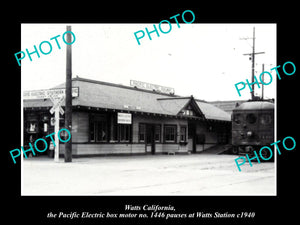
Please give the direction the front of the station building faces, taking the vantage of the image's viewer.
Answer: facing the viewer and to the right of the viewer

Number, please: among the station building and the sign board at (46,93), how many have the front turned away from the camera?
0

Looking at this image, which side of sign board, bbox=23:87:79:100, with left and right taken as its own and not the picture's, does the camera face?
front

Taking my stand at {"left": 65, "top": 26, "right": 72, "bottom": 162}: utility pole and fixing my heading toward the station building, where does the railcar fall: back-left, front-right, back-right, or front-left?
front-right

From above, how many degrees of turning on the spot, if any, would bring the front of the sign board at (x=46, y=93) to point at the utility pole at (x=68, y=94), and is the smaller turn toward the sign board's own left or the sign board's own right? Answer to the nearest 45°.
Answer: approximately 45° to the sign board's own left
